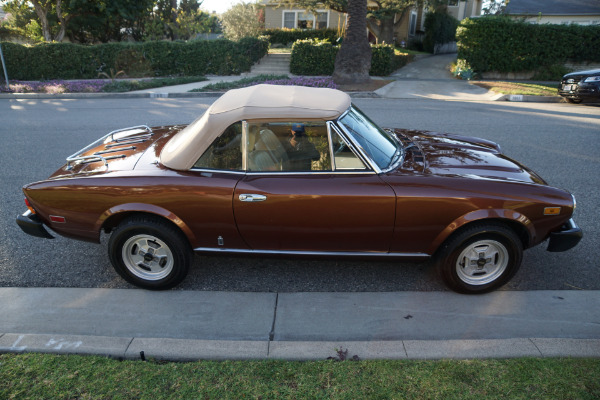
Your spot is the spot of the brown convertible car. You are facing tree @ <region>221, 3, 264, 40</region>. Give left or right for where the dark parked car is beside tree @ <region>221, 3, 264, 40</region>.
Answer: right

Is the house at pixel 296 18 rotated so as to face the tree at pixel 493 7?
no

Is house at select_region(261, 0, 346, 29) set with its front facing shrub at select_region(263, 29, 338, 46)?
yes

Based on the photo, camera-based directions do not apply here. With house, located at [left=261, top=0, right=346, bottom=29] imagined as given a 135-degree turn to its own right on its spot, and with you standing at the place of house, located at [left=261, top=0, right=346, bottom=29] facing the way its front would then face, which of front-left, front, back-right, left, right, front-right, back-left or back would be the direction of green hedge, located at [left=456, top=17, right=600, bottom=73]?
back

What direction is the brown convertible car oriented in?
to the viewer's right

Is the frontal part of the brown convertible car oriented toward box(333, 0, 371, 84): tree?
no

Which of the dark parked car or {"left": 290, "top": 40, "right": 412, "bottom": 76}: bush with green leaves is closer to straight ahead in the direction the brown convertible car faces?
the dark parked car

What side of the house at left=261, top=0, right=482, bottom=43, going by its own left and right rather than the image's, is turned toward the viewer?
front

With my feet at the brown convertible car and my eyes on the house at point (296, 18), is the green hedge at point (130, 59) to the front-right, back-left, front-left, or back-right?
front-left

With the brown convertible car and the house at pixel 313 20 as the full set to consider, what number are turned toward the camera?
1

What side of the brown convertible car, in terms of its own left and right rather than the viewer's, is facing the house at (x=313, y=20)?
left

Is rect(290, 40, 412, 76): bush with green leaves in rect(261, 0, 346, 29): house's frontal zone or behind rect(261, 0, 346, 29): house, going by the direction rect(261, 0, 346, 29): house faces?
frontal zone

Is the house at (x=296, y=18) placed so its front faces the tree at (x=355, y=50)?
yes

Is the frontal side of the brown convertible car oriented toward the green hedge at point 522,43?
no

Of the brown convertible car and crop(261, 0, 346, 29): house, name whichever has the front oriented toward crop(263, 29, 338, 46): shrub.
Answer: the house

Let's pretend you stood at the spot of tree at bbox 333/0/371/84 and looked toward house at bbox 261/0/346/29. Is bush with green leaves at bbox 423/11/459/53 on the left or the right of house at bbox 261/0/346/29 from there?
right
